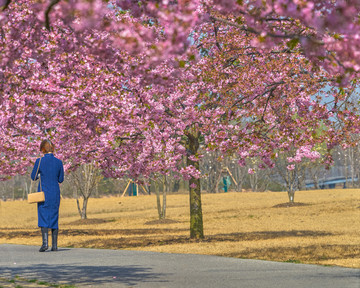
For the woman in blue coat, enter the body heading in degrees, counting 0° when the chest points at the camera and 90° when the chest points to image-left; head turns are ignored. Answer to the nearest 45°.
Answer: approximately 180°

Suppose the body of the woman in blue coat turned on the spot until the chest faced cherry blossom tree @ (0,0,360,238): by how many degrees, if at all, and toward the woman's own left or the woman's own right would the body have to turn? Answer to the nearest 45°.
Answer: approximately 45° to the woman's own right
